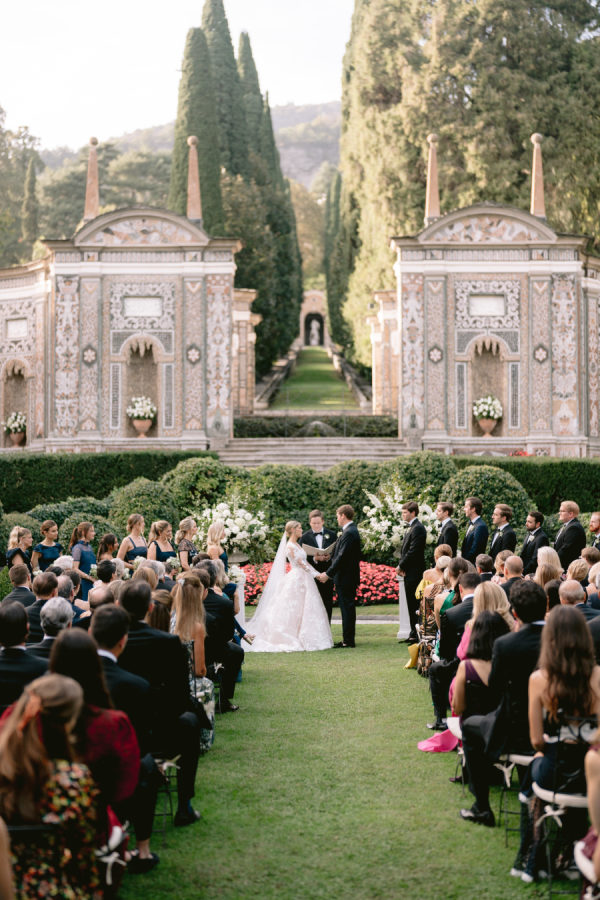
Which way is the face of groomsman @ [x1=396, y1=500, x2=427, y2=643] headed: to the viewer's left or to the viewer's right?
to the viewer's left

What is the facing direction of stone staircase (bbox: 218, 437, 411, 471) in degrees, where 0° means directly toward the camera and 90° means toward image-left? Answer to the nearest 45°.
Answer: approximately 0°

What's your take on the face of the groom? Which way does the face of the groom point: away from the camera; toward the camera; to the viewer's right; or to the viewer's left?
to the viewer's left

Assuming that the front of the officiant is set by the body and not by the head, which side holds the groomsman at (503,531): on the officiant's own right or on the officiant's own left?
on the officiant's own left

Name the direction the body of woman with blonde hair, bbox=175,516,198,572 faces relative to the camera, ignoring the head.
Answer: to the viewer's right

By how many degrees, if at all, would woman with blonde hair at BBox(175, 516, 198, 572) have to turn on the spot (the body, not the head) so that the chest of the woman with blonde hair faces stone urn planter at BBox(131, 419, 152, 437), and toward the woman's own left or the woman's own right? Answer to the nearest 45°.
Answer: approximately 90° to the woman's own left

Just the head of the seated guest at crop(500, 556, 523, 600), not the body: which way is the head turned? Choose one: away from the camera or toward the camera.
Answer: away from the camera

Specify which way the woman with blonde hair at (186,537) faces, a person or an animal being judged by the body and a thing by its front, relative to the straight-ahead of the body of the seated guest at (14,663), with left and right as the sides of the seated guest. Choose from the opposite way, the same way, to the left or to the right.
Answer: to the right

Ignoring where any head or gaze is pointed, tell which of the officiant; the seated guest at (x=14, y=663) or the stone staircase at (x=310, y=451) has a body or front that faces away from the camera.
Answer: the seated guest

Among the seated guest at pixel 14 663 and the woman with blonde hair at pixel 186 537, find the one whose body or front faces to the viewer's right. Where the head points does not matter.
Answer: the woman with blonde hair

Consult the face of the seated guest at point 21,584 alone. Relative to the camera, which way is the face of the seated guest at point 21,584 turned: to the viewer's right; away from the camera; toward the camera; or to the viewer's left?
away from the camera
